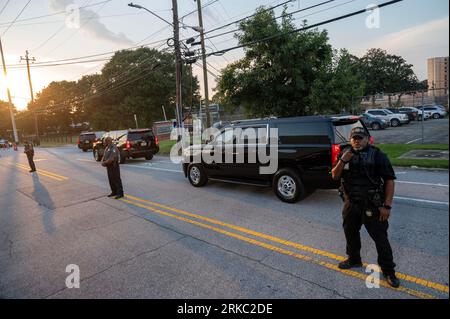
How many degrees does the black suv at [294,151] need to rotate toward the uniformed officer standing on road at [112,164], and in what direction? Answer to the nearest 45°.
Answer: approximately 45° to its left

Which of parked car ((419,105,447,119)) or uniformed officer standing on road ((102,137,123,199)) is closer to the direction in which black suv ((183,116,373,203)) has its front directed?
the uniformed officer standing on road

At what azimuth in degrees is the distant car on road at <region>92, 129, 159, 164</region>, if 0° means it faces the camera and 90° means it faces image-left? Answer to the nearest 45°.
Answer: approximately 135°

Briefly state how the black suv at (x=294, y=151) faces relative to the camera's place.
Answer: facing away from the viewer and to the left of the viewer

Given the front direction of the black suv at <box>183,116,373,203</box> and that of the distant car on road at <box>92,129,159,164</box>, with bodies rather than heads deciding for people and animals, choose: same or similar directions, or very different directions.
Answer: same or similar directions

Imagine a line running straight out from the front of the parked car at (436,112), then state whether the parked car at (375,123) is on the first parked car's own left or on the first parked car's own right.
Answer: on the first parked car's own right

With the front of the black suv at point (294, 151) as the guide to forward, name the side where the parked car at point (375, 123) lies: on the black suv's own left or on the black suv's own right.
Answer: on the black suv's own right

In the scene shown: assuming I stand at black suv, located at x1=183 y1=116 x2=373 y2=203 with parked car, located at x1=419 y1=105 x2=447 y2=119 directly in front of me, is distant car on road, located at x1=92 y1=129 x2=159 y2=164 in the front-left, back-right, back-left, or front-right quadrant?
front-left
